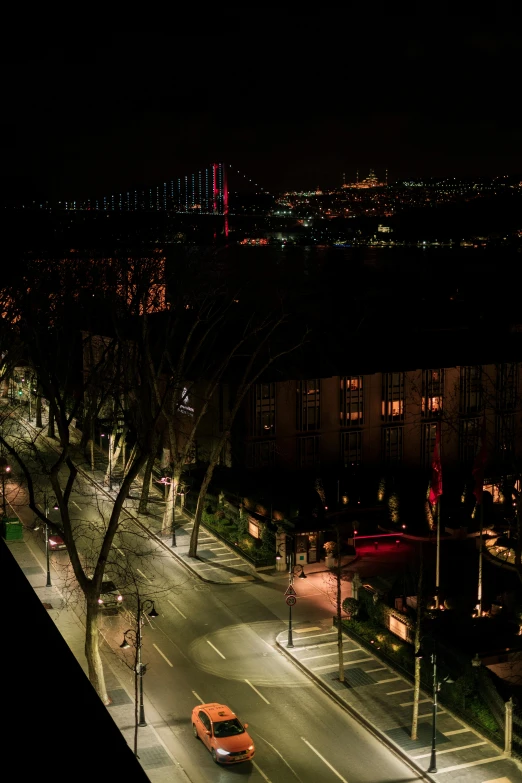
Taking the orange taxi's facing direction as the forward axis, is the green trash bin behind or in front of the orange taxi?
behind

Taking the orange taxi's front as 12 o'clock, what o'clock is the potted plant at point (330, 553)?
The potted plant is roughly at 8 o'clock from the orange taxi.

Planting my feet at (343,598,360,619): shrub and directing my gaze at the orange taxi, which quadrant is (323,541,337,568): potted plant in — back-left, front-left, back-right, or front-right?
back-right

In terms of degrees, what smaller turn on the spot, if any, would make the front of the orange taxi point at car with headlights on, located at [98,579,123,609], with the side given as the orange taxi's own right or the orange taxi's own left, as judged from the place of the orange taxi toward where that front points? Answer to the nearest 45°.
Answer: approximately 135° to the orange taxi's own left

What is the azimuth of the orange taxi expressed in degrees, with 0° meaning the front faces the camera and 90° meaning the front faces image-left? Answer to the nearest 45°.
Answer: approximately 315°

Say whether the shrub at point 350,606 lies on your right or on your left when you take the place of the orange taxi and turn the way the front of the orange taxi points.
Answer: on your left
